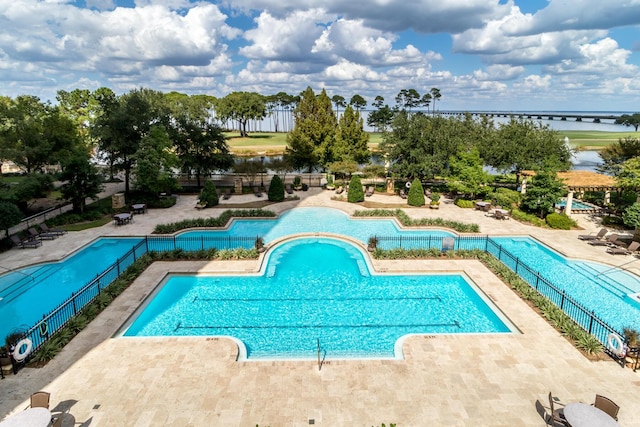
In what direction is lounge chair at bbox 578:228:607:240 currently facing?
to the viewer's left

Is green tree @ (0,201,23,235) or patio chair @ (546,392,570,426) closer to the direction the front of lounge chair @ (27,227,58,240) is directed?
the patio chair

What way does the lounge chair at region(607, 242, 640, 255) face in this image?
to the viewer's left

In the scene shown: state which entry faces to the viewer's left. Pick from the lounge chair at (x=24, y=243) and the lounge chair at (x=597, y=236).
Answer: the lounge chair at (x=597, y=236)

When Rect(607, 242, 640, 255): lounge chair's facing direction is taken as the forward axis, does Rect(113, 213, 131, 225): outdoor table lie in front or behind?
in front

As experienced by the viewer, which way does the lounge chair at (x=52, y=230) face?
facing to the right of the viewer

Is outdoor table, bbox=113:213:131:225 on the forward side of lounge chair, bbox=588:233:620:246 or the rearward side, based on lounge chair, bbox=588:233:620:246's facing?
on the forward side

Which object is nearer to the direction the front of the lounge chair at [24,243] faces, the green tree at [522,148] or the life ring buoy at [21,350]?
the green tree

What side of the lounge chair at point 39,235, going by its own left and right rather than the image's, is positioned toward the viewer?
right

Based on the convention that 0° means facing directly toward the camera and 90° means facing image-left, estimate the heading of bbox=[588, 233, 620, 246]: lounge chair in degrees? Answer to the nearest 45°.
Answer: approximately 90°
